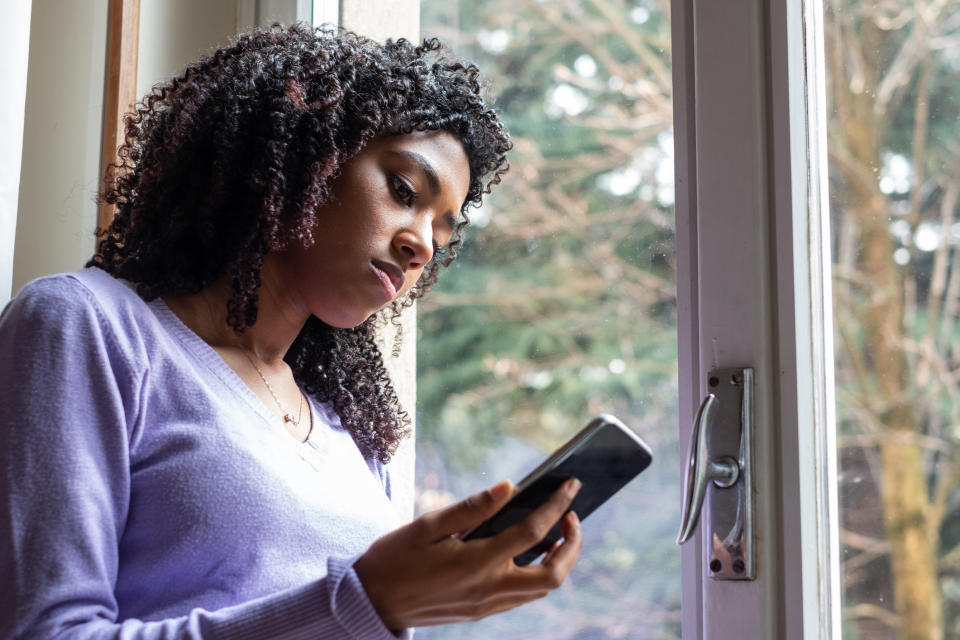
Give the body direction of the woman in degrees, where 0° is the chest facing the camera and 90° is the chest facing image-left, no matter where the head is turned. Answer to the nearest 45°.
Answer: approximately 315°
